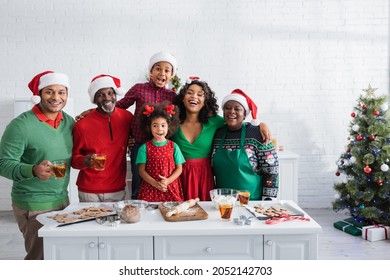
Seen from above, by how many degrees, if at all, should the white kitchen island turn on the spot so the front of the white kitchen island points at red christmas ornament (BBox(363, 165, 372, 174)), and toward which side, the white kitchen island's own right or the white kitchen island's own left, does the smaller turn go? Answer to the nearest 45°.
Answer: approximately 135° to the white kitchen island's own left

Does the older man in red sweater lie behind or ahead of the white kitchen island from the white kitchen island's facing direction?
behind

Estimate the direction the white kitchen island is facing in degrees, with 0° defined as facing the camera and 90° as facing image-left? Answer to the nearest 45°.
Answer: approximately 0°

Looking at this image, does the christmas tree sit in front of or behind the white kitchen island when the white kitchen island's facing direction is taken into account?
behind
